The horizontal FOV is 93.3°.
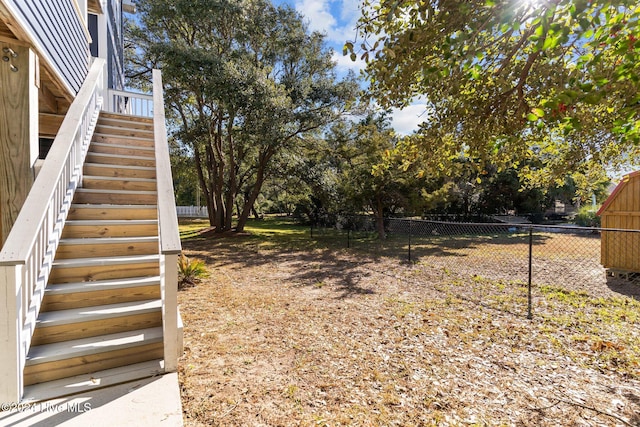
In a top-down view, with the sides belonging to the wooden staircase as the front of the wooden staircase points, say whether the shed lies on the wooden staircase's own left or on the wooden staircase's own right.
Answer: on the wooden staircase's own left

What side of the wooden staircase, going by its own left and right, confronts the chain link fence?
left

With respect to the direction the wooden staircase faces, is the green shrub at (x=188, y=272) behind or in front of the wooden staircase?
behind

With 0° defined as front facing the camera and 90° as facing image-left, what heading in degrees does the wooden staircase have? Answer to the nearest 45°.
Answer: approximately 0°
